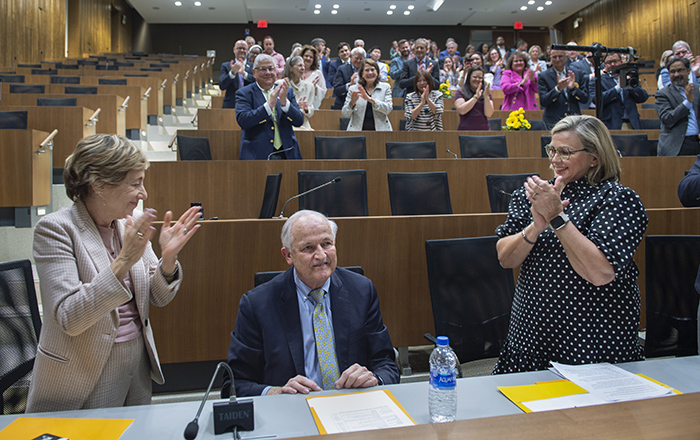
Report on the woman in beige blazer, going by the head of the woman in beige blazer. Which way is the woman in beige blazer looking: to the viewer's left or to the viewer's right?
to the viewer's right

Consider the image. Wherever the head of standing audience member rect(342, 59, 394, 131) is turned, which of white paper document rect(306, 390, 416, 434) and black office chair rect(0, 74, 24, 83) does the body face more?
the white paper document

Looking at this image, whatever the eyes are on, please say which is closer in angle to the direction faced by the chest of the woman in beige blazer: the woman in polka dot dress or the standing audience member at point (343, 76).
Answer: the woman in polka dot dress

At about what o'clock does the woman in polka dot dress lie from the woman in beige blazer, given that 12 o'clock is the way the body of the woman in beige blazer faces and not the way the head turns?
The woman in polka dot dress is roughly at 11 o'clock from the woman in beige blazer.

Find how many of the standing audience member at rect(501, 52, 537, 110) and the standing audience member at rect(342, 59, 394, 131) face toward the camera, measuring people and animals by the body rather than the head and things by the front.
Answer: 2

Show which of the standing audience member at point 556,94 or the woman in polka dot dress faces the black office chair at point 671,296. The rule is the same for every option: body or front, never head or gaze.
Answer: the standing audience member

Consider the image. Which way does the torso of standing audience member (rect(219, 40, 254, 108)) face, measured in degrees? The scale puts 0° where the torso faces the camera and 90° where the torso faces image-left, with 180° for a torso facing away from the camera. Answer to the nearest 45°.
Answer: approximately 315°

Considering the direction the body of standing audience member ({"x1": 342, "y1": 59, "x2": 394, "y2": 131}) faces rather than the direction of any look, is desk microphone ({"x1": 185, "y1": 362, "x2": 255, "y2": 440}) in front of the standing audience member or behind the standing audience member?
in front

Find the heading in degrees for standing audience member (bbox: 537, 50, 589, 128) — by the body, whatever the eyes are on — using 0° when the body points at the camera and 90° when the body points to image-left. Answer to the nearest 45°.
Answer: approximately 0°

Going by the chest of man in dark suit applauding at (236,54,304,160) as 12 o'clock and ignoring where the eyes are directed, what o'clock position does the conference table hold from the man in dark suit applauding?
The conference table is roughly at 1 o'clock from the man in dark suit applauding.

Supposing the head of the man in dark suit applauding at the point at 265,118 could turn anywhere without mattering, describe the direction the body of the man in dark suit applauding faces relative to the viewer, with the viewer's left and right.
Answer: facing the viewer and to the right of the viewer

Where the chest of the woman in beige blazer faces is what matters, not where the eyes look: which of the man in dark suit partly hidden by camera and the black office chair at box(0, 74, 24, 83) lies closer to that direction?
the man in dark suit partly hidden by camera

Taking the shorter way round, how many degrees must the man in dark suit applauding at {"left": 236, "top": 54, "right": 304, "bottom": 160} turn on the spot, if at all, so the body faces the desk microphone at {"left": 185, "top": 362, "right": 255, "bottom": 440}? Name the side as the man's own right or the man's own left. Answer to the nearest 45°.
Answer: approximately 45° to the man's own right
